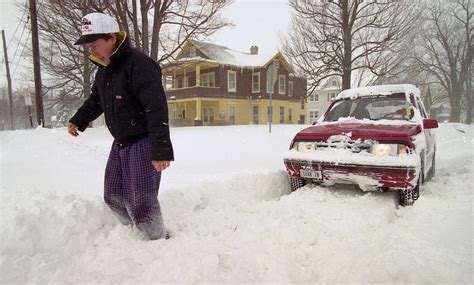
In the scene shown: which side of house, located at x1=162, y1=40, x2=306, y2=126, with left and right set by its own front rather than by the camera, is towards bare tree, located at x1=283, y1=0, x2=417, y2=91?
left

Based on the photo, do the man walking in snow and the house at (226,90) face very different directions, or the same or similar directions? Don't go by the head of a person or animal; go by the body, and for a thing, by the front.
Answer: same or similar directions

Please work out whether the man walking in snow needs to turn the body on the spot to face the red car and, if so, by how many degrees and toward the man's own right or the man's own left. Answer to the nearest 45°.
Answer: approximately 135° to the man's own left

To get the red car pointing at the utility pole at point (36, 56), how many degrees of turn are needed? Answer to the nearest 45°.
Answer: approximately 90° to its right

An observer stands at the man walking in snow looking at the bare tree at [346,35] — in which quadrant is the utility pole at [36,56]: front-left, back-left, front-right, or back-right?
front-left

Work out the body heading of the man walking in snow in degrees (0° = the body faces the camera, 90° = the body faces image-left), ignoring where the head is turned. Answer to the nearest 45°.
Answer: approximately 45°

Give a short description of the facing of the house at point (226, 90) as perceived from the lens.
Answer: facing the viewer and to the left of the viewer

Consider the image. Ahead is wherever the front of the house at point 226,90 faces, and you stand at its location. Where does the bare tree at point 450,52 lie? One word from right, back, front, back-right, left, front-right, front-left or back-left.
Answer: back-left

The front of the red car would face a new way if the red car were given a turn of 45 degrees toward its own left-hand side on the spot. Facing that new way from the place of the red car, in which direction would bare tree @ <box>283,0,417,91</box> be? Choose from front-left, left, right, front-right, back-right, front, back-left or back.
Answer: back-left

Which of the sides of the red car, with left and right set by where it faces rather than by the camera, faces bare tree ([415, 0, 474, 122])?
back

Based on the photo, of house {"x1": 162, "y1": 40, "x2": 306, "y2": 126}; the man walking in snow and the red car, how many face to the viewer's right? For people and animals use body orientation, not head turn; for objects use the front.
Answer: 0

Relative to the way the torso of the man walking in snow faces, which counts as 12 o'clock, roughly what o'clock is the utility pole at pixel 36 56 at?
The utility pole is roughly at 4 o'clock from the man walking in snow.

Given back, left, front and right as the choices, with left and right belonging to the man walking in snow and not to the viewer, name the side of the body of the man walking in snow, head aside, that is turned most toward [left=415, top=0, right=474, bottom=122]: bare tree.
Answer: back

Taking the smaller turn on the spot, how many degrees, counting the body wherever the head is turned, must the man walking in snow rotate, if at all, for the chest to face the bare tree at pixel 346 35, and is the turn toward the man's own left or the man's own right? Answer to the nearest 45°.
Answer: approximately 180°

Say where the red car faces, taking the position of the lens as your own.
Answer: facing the viewer
